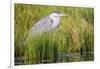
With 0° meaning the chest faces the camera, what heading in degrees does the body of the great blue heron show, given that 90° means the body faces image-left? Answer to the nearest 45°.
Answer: approximately 270°
